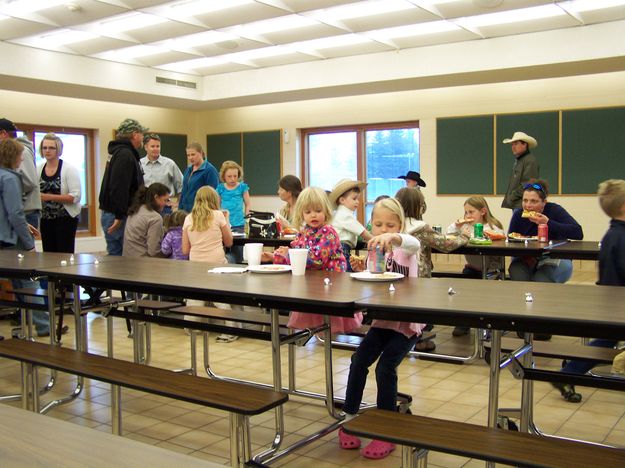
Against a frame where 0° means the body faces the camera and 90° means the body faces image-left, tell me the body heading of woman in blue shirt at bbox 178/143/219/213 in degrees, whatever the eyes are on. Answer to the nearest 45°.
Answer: approximately 45°

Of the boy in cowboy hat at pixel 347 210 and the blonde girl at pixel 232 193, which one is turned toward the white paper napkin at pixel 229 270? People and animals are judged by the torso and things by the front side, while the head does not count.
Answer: the blonde girl

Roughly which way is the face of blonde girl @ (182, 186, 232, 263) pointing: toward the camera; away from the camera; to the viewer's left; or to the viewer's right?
away from the camera

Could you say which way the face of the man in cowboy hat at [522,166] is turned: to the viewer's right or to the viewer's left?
to the viewer's left

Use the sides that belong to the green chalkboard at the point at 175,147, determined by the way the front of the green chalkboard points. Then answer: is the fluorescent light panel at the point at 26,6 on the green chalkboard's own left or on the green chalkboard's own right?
on the green chalkboard's own right

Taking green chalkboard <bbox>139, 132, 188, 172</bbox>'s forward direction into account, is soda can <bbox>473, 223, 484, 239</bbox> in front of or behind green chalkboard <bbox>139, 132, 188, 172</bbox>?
in front

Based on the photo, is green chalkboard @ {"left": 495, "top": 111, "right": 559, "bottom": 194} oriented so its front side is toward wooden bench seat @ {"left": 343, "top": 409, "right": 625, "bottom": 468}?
yes

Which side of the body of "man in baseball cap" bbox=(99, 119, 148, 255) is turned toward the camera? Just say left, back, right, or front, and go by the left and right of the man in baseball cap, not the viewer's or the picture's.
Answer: right

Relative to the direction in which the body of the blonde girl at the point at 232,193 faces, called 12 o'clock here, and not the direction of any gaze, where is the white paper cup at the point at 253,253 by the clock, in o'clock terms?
The white paper cup is roughly at 12 o'clock from the blonde girl.

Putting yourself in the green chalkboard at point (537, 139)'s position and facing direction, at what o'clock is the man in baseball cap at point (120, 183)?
The man in baseball cap is roughly at 1 o'clock from the green chalkboard.
